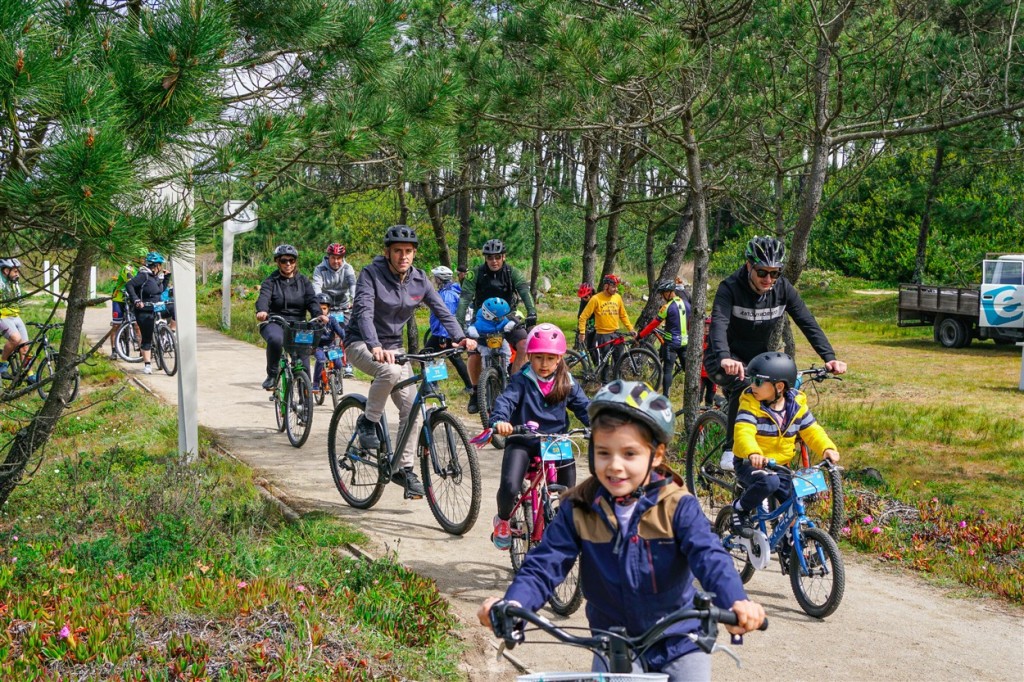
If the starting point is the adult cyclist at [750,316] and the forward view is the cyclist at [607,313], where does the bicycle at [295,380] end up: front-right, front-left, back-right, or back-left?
front-left

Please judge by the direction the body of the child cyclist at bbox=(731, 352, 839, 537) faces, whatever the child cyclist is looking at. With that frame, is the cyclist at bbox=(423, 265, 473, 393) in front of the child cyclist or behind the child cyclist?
behind

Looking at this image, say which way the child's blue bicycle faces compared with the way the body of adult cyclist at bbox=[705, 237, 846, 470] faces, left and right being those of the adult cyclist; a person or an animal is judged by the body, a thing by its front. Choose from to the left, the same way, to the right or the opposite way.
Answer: the same way

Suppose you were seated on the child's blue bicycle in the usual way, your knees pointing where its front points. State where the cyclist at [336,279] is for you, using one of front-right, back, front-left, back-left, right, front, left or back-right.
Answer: back

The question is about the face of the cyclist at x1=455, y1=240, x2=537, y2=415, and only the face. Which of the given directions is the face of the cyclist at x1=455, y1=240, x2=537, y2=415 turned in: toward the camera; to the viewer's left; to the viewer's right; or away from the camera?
toward the camera

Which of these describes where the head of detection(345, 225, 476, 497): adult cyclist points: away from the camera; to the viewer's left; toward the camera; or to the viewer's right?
toward the camera

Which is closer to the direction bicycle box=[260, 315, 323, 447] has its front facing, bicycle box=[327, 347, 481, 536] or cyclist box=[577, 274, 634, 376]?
the bicycle

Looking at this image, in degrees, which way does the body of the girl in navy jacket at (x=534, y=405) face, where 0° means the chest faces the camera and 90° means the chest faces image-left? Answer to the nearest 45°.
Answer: approximately 0°

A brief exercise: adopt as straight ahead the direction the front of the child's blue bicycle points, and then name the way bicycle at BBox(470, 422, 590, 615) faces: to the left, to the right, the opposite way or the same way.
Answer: the same way

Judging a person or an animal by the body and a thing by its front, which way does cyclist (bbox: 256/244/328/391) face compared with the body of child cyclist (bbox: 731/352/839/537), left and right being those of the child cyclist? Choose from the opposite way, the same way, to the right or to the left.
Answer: the same way

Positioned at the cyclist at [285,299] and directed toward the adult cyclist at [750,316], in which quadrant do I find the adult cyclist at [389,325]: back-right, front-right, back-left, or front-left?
front-right

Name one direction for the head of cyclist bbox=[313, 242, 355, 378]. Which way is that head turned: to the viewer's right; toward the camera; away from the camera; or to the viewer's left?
toward the camera

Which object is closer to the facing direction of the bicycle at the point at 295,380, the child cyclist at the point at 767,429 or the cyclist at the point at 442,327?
the child cyclist

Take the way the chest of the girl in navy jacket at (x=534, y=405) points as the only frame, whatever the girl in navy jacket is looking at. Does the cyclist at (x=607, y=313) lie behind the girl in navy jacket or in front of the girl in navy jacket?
behind

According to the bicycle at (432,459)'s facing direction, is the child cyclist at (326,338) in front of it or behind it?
behind

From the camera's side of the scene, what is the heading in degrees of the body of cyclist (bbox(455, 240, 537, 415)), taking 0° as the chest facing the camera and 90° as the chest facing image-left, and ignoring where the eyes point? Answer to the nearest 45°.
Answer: approximately 0°

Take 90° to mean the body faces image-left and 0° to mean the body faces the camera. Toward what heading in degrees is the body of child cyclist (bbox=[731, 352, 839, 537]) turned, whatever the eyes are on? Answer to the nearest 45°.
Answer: approximately 315°

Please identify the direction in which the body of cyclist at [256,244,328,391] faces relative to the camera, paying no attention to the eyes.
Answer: toward the camera

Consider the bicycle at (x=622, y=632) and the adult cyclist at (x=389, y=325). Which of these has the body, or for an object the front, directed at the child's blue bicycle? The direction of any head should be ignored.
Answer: the adult cyclist

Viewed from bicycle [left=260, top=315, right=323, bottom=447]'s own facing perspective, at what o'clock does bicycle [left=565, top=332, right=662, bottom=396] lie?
bicycle [left=565, top=332, right=662, bottom=396] is roughly at 8 o'clock from bicycle [left=260, top=315, right=323, bottom=447].
